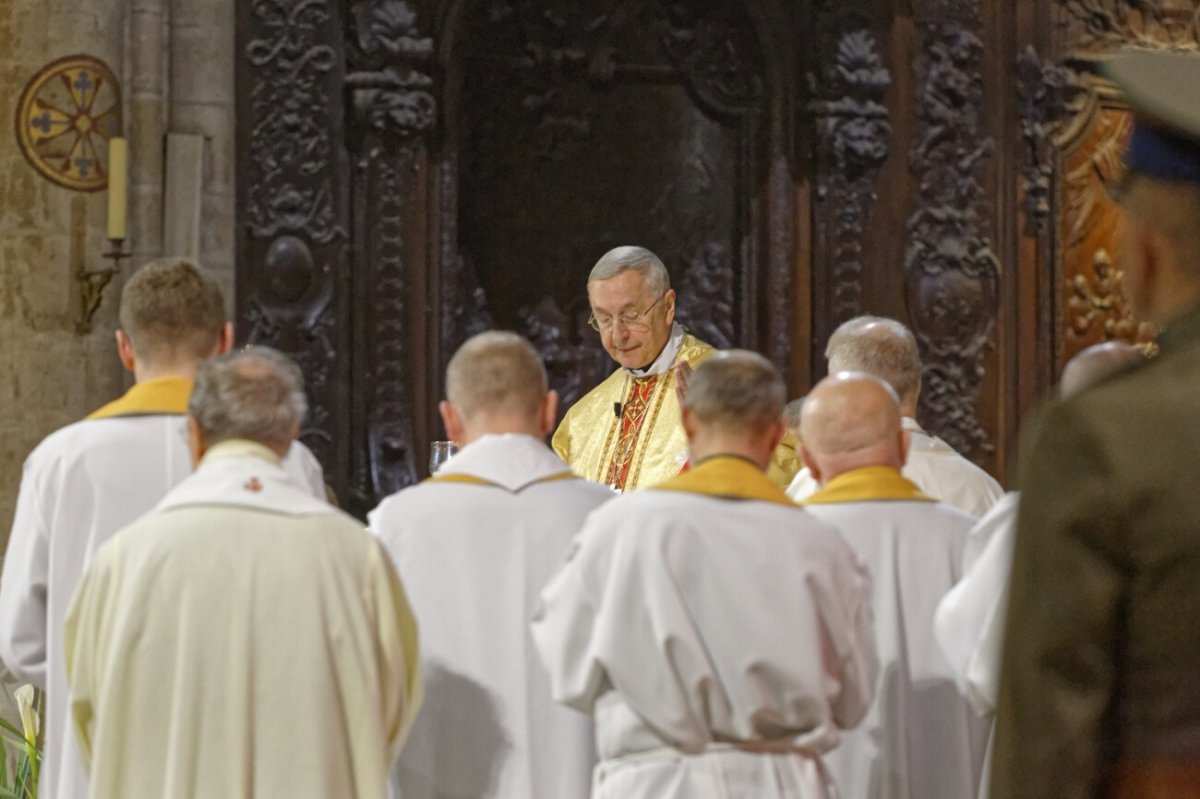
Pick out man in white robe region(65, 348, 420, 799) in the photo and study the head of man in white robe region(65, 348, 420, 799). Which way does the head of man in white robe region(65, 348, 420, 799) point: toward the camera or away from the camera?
away from the camera

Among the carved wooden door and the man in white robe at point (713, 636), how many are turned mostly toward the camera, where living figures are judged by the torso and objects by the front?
1

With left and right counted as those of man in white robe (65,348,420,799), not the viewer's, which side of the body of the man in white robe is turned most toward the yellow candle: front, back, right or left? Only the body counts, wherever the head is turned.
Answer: front

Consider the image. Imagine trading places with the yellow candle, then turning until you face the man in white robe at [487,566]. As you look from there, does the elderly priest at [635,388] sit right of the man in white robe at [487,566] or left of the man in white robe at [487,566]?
left

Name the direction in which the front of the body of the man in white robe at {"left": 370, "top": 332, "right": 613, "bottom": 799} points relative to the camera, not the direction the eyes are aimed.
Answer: away from the camera

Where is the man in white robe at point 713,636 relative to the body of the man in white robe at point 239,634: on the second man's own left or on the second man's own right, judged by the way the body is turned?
on the second man's own right

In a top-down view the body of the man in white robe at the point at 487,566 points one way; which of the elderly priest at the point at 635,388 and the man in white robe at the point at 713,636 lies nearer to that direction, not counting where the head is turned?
the elderly priest

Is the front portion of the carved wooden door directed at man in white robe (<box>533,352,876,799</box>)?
yes

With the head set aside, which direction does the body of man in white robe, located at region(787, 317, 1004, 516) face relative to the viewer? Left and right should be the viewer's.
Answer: facing away from the viewer

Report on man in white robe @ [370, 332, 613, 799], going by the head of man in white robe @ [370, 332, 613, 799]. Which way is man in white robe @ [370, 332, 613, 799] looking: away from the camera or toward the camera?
away from the camera

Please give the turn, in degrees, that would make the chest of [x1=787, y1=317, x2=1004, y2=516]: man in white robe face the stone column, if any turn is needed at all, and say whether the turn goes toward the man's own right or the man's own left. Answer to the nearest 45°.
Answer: approximately 45° to the man's own left

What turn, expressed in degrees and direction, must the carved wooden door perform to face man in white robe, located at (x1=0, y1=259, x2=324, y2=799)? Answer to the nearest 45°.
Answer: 0° — it already faces them

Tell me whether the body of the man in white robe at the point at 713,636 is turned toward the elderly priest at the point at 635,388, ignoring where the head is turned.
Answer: yes

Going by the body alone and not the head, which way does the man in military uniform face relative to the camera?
away from the camera

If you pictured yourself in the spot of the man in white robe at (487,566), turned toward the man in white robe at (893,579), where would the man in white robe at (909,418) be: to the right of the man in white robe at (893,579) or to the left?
left

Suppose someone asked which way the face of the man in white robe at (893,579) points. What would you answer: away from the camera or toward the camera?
away from the camera

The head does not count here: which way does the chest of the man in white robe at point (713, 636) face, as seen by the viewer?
away from the camera

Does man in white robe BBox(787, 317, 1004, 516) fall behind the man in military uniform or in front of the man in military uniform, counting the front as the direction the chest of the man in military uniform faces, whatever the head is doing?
in front

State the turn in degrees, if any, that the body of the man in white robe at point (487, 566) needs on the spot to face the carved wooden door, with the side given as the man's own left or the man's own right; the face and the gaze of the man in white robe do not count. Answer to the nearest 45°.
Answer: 0° — they already face it

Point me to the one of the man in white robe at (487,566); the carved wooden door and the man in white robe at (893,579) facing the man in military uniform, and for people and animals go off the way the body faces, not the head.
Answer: the carved wooden door
